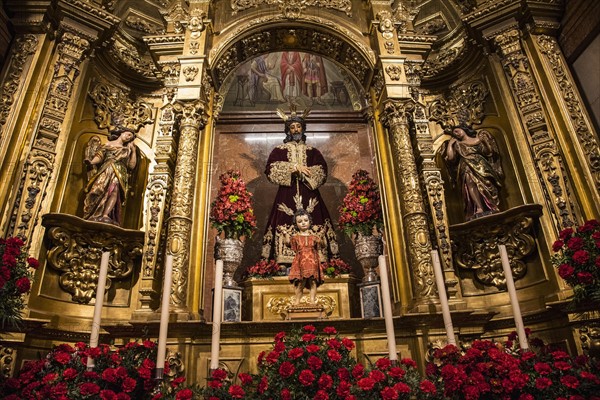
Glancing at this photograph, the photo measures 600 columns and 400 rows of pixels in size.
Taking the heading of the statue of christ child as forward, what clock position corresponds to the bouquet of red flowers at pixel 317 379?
The bouquet of red flowers is roughly at 12 o'clock from the statue of christ child.

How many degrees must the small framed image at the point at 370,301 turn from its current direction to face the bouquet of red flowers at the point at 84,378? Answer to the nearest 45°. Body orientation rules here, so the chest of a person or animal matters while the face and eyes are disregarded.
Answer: approximately 45° to its right

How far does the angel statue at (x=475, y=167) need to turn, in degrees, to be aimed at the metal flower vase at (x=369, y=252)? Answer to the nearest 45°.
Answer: approximately 45° to its right

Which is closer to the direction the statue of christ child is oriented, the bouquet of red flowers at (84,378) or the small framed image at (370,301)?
the bouquet of red flowers
